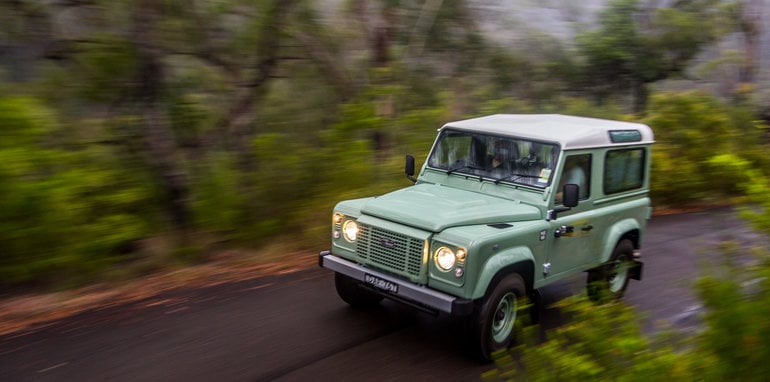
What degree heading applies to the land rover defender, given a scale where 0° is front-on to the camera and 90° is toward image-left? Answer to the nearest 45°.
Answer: approximately 45°
